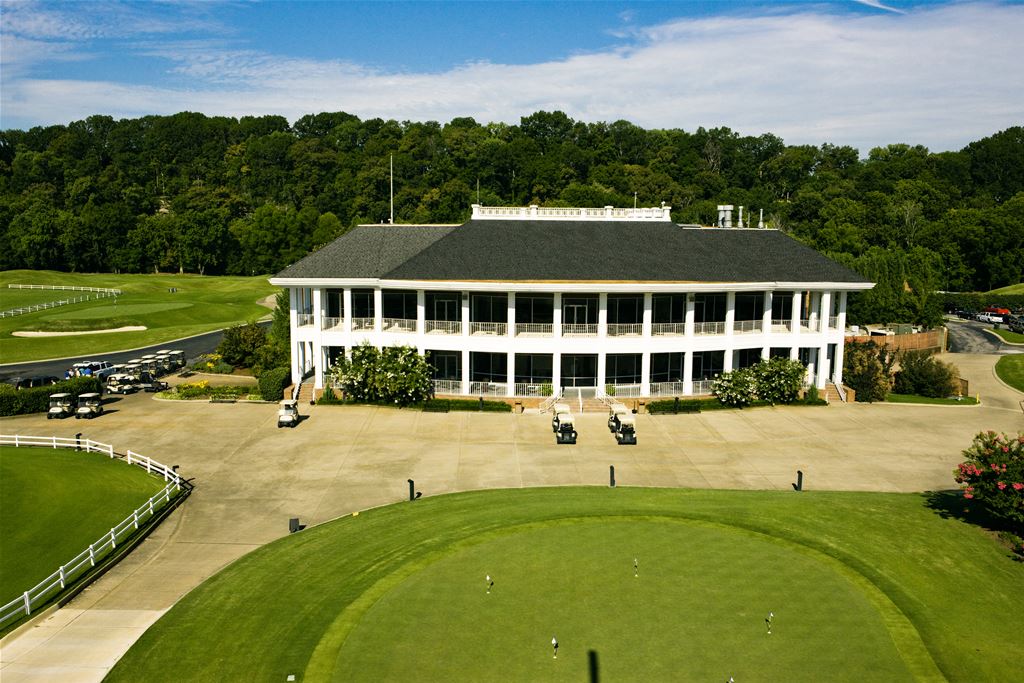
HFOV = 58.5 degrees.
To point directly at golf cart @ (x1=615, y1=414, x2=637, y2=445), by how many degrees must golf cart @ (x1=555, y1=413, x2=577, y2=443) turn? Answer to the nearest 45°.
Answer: approximately 90° to its left

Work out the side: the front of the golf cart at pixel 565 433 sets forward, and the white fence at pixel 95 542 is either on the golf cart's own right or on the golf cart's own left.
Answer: on the golf cart's own right

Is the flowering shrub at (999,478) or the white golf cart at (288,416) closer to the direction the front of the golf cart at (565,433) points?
the flowering shrub

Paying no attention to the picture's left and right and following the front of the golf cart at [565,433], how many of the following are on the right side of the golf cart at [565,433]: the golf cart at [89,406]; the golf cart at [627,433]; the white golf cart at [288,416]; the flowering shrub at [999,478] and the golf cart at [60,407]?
3

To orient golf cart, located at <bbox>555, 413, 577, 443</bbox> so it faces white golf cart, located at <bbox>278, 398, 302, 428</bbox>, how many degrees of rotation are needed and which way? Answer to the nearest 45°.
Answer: approximately 90° to its right

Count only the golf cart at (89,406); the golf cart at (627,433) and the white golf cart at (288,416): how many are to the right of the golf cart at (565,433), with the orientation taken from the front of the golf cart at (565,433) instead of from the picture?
2

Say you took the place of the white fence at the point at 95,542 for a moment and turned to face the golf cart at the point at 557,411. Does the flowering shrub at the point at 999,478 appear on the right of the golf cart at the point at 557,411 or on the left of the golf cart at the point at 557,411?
right

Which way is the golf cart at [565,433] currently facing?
toward the camera
